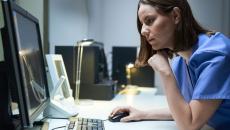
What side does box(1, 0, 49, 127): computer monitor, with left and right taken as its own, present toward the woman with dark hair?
front

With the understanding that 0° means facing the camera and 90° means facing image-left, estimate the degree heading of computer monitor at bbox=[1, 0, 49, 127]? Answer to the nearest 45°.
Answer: approximately 270°
